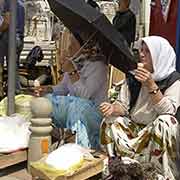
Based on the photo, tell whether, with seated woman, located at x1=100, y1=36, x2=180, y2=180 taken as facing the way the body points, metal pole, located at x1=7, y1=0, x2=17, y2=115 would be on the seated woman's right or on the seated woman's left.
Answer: on the seated woman's right

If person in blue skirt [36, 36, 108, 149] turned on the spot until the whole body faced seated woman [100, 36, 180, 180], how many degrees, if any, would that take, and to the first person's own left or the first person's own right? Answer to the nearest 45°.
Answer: approximately 90° to the first person's own left

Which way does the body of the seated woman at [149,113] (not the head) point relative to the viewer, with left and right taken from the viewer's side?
facing the viewer and to the left of the viewer

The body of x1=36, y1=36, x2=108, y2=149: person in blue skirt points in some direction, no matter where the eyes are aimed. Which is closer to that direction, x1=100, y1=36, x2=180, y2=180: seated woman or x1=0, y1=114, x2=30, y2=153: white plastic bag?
the white plastic bag

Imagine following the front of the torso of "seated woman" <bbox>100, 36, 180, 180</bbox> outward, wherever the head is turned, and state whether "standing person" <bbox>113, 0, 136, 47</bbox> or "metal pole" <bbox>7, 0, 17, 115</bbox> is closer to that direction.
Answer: the metal pole

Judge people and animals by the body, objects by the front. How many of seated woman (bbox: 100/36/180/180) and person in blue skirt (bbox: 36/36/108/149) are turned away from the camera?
0

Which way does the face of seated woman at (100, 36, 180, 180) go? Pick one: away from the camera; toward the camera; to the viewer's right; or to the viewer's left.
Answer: to the viewer's left
